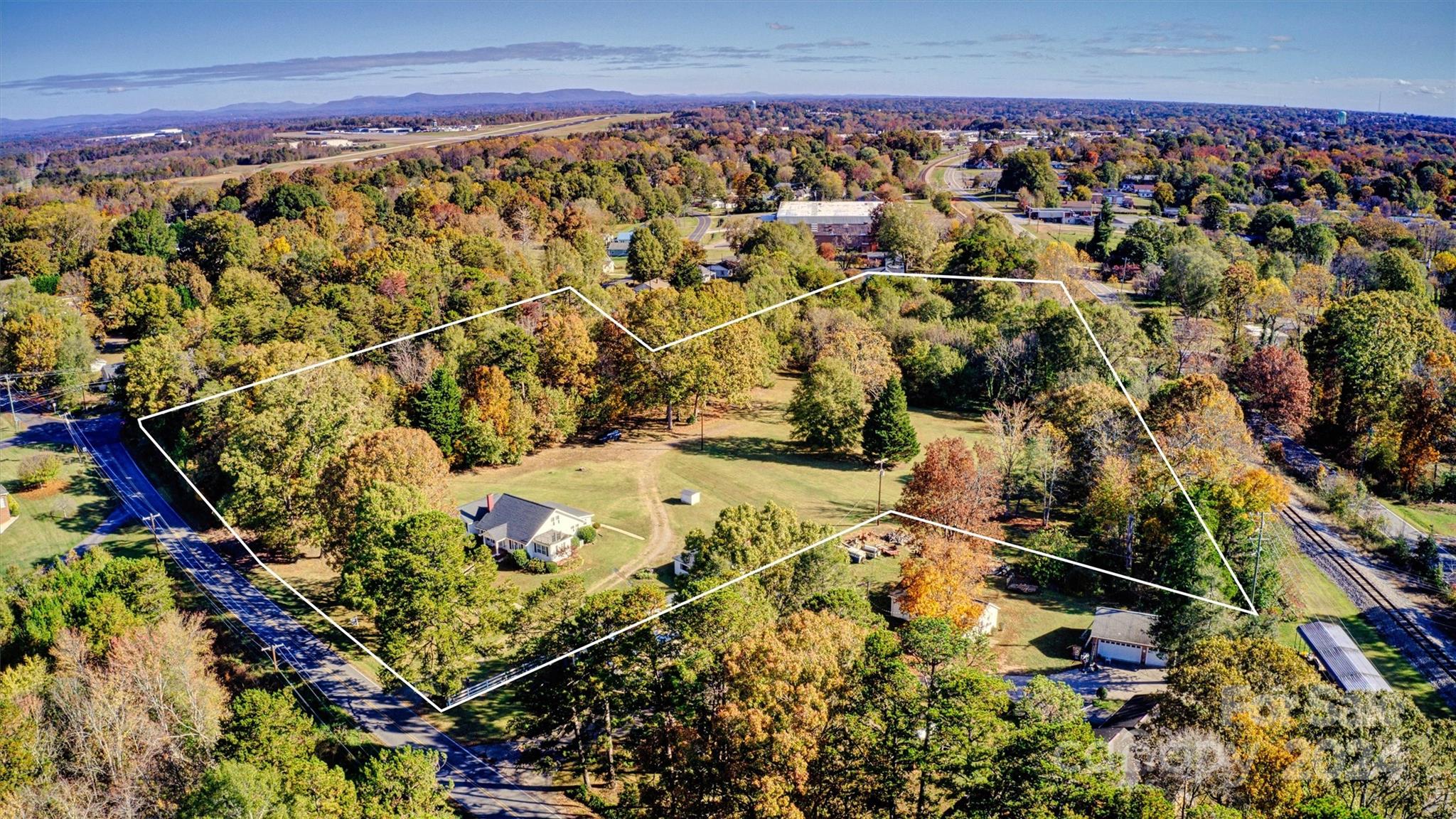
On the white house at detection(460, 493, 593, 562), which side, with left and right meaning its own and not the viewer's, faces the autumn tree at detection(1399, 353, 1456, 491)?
left

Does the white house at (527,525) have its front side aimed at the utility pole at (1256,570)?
no

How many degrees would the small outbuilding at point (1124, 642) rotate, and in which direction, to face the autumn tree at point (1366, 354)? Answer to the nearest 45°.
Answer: approximately 180°

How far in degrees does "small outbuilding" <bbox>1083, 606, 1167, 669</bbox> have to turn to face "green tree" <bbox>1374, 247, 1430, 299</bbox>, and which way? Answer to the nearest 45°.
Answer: approximately 180°

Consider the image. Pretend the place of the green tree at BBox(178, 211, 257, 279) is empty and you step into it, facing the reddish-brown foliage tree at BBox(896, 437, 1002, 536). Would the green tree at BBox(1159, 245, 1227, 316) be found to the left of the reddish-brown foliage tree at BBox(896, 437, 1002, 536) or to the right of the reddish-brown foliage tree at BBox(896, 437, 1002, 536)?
left

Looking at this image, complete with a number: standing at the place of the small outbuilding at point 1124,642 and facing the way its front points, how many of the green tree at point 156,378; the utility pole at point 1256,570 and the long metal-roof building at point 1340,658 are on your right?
1

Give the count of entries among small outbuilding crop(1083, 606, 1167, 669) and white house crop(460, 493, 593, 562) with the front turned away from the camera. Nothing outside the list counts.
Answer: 0

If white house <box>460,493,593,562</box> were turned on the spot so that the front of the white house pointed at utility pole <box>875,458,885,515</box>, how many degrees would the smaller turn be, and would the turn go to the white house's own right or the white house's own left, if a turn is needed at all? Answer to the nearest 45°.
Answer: approximately 135° to the white house's own left

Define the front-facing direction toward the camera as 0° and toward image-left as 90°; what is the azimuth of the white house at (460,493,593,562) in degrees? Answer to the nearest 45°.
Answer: approximately 45°

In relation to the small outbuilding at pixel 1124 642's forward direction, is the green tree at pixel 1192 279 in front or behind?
behind

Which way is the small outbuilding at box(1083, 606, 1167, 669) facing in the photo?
toward the camera

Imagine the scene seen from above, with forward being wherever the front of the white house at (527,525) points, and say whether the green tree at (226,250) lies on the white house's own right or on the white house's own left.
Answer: on the white house's own right

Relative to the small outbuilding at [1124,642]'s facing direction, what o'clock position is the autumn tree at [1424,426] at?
The autumn tree is roughly at 7 o'clock from the small outbuilding.

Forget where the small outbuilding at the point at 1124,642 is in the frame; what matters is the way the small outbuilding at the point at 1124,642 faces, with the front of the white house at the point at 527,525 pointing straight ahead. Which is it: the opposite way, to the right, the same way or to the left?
the same way

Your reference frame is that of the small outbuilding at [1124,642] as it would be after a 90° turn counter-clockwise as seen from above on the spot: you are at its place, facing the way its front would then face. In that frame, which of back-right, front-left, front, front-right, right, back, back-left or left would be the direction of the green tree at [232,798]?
back-right
